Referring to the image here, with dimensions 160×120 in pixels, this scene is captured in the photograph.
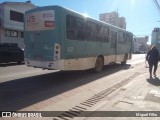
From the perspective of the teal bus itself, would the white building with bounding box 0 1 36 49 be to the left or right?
on its left

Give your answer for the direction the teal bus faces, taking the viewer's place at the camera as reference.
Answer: facing away from the viewer and to the right of the viewer
